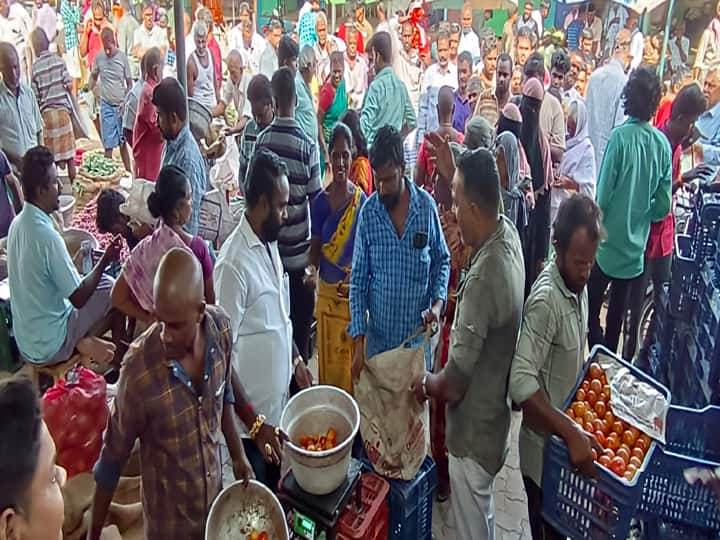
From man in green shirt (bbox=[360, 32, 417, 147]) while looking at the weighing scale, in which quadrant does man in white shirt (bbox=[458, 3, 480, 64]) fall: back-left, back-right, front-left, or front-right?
back-left

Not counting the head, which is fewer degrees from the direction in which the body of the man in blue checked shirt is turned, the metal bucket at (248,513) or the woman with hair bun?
the metal bucket

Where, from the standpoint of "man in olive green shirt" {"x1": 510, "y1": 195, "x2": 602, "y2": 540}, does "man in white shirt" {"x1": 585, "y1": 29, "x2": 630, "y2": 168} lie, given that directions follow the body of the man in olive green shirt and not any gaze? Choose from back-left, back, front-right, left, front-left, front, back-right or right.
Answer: back-left

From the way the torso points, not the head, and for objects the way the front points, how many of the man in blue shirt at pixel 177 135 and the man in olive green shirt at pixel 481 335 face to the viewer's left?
2

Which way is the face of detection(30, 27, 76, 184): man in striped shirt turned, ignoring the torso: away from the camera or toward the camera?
away from the camera

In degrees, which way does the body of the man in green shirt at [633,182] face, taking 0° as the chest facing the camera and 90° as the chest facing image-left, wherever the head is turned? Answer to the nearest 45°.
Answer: approximately 180°

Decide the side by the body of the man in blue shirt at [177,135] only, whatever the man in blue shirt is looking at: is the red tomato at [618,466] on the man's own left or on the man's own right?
on the man's own left

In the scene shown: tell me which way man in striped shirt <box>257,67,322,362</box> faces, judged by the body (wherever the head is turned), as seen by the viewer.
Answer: away from the camera

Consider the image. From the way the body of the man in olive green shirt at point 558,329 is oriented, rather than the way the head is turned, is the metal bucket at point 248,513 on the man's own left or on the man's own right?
on the man's own right

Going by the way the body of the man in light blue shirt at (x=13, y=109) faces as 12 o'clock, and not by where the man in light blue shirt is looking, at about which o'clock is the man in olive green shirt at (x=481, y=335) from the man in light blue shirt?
The man in olive green shirt is roughly at 1 o'clock from the man in light blue shirt.

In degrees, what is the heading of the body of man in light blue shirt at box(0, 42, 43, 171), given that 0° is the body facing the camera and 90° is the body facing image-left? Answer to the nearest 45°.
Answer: approximately 315°
